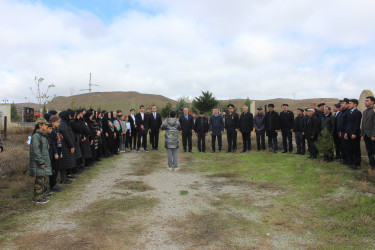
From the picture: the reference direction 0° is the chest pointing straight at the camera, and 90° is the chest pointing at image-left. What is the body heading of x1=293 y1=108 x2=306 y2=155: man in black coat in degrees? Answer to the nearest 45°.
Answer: approximately 45°

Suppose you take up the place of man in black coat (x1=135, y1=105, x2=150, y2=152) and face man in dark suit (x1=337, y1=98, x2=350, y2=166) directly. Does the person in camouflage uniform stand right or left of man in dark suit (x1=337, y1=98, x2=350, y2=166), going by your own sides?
right

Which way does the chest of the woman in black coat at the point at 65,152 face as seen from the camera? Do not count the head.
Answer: to the viewer's right

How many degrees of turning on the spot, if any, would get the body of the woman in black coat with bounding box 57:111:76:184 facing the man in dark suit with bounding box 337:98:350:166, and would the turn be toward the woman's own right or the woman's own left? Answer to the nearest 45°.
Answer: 0° — they already face them

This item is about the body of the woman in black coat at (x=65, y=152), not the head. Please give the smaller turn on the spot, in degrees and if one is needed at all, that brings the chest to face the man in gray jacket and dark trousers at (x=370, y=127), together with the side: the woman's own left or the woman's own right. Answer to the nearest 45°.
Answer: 0° — they already face them

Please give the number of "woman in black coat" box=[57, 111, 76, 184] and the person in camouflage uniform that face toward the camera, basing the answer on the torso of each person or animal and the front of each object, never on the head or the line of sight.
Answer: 0

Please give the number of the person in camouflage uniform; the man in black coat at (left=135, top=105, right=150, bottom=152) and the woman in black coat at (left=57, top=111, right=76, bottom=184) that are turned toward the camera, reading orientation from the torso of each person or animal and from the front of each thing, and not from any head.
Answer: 1

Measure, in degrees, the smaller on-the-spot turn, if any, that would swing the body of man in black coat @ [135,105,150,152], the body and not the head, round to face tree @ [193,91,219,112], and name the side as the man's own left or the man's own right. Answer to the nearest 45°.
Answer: approximately 180°

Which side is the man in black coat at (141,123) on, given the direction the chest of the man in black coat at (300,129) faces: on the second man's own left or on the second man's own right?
on the second man's own right

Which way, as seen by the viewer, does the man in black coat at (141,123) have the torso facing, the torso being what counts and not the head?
toward the camera

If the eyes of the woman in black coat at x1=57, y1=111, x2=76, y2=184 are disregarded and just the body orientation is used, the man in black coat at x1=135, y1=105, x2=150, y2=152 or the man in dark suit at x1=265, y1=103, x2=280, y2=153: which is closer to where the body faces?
the man in dark suit

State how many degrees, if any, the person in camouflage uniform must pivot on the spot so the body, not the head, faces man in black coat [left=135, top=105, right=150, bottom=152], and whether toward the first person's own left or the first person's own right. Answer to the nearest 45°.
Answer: approximately 45° to the first person's own left

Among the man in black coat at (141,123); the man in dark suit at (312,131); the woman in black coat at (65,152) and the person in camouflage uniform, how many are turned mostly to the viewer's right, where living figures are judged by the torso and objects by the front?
2

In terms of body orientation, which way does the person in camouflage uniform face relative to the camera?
to the viewer's right

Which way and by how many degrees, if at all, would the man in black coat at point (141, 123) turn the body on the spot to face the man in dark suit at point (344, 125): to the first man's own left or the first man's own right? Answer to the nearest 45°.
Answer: approximately 45° to the first man's own left
